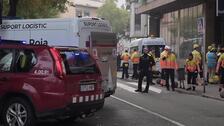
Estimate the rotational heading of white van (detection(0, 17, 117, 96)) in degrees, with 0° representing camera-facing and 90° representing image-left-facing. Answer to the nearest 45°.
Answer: approximately 135°

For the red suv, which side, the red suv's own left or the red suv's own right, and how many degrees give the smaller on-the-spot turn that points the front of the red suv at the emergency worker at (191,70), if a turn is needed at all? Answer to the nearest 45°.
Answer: approximately 90° to the red suv's own right

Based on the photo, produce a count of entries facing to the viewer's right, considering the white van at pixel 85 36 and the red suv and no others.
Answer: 0

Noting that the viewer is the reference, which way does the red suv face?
facing away from the viewer and to the left of the viewer

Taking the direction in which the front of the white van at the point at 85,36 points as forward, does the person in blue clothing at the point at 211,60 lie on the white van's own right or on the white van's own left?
on the white van's own right

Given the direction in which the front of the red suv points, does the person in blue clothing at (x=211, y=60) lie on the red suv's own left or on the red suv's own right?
on the red suv's own right
